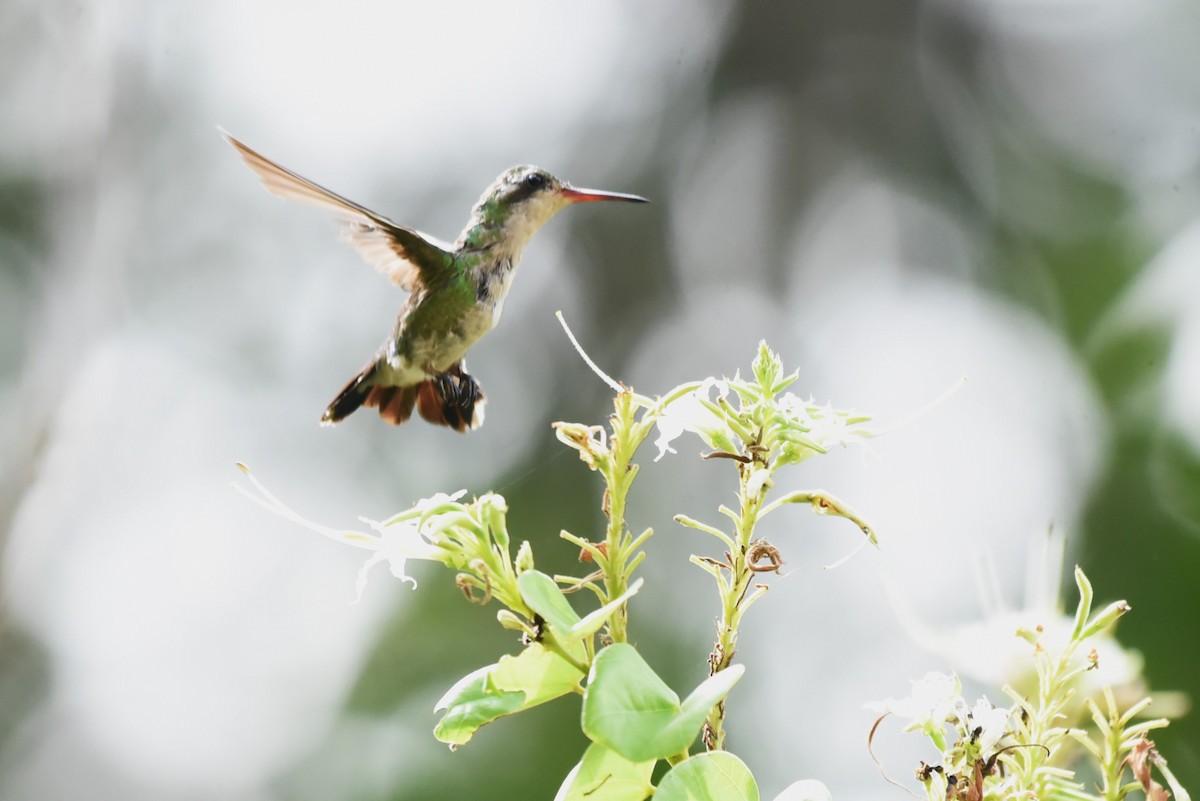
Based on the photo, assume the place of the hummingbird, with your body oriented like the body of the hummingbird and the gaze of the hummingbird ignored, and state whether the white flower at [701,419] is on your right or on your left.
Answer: on your left

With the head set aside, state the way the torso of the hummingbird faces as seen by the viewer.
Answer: to the viewer's right

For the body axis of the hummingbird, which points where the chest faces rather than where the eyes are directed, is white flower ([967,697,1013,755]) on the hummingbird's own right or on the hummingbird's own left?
on the hummingbird's own right
